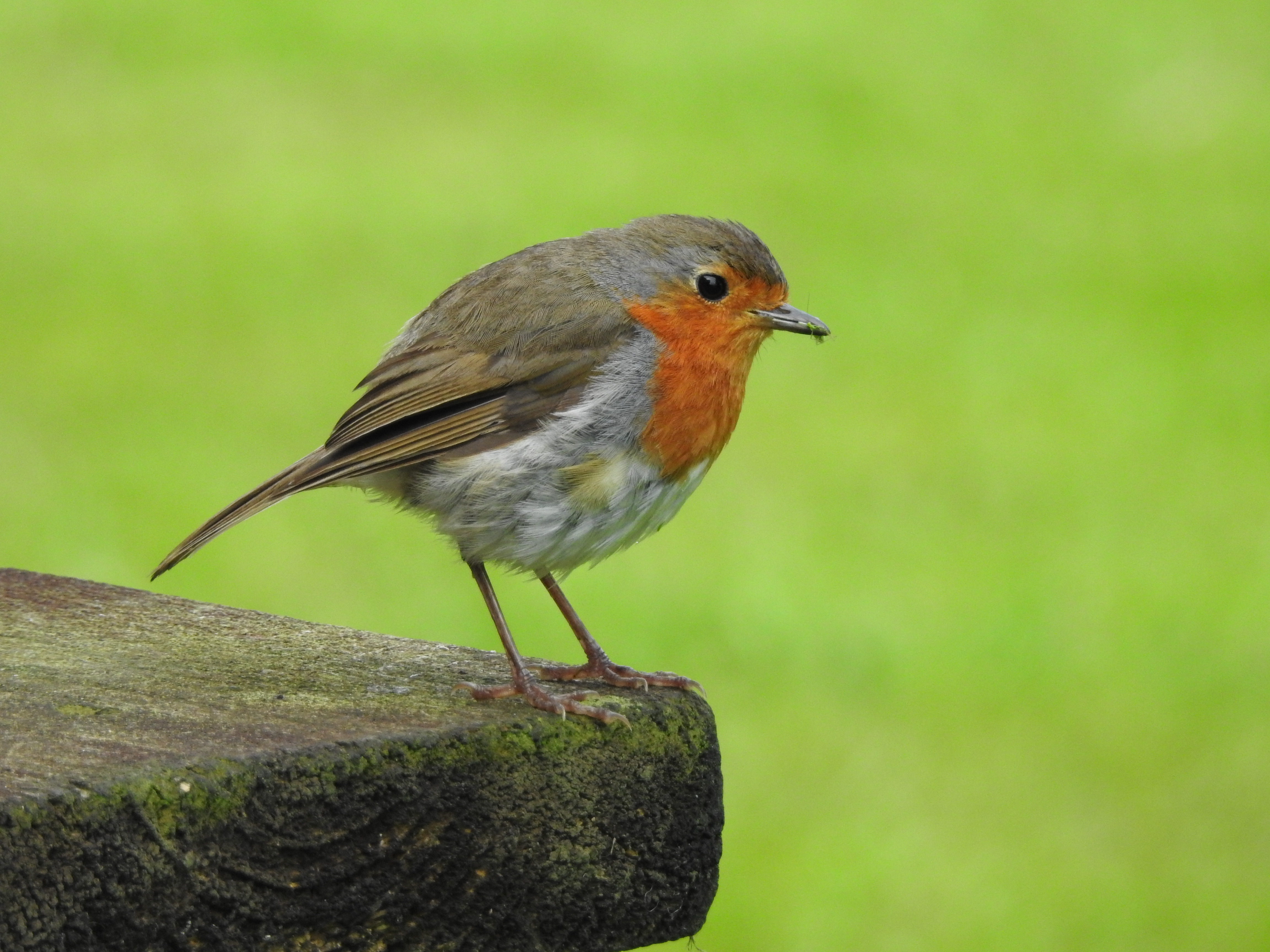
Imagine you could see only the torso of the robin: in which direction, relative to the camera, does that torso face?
to the viewer's right
